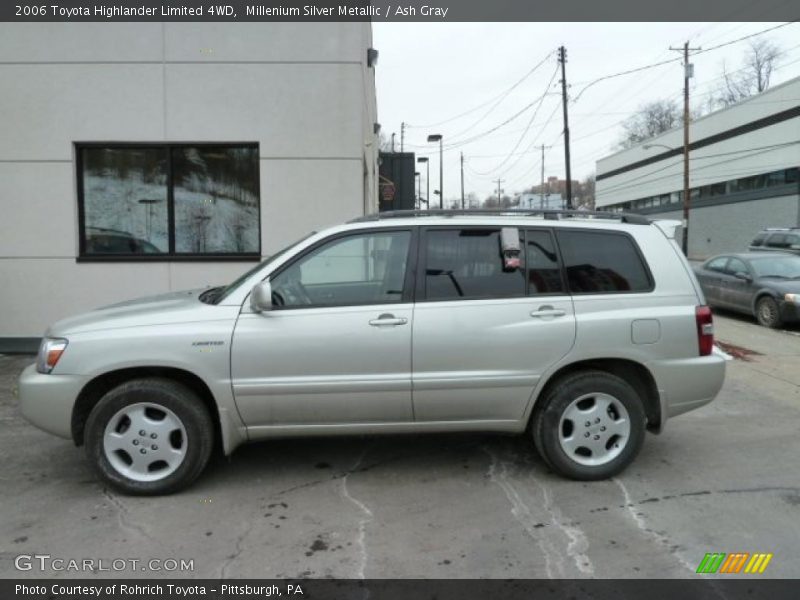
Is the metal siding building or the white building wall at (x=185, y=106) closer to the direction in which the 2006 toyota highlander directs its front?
the white building wall

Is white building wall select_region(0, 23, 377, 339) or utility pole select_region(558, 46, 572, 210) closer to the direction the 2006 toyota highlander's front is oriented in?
the white building wall

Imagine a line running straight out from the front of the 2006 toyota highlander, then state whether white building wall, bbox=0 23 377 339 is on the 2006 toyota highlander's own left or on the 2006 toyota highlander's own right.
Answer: on the 2006 toyota highlander's own right

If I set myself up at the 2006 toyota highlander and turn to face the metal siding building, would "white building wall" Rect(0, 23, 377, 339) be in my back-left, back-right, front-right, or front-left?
front-left

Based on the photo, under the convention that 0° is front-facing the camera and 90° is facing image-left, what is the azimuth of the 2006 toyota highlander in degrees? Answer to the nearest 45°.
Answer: approximately 90°

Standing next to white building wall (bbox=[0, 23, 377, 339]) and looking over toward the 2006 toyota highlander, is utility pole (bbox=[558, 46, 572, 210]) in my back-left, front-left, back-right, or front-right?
back-left

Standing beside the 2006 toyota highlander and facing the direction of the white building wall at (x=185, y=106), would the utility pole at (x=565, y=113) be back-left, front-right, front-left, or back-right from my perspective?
front-right

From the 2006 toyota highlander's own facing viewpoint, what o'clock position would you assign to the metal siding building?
The metal siding building is roughly at 4 o'clock from the 2006 toyota highlander.

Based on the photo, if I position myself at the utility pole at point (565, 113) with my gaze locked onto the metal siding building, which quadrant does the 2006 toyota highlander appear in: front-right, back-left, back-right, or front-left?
back-right

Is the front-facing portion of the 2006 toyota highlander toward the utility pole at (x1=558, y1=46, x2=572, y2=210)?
no
